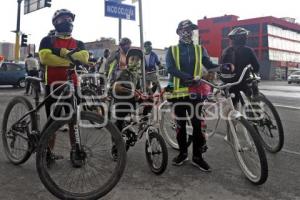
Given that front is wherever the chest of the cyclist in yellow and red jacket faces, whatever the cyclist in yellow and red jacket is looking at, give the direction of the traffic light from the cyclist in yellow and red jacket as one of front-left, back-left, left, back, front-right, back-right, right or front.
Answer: back

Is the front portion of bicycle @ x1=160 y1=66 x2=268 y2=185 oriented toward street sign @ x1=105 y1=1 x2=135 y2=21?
no

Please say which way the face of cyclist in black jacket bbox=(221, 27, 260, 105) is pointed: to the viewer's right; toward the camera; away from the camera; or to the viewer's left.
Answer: toward the camera

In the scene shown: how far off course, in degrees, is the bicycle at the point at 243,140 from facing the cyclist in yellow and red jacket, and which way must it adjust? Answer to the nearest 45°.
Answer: approximately 135° to its right

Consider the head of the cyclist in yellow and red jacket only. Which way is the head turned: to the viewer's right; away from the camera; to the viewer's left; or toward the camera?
toward the camera

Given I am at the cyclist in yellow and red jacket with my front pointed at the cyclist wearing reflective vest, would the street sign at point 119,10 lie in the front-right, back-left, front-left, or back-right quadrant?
front-left

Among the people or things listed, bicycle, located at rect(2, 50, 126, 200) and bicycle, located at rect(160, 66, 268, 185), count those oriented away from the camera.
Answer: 0

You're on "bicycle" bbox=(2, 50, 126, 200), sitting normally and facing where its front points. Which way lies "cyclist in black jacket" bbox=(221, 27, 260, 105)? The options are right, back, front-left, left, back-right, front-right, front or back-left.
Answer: left

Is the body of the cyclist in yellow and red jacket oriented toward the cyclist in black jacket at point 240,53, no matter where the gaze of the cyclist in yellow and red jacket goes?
no

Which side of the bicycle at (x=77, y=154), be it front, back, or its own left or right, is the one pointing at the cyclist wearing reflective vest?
left

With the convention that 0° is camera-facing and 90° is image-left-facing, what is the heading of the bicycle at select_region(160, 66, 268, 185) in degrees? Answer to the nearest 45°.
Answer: approximately 315°

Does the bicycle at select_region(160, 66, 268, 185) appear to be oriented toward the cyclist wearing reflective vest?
no

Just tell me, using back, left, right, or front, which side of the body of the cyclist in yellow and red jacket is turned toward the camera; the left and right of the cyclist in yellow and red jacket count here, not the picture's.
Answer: front

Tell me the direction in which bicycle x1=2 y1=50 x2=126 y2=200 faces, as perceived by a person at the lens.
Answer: facing the viewer and to the right of the viewer

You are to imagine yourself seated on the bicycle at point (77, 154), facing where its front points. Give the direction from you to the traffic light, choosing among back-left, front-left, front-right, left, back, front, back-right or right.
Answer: back-left

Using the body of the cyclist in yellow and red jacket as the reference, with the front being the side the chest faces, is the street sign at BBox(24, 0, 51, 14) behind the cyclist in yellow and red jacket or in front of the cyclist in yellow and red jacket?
behind

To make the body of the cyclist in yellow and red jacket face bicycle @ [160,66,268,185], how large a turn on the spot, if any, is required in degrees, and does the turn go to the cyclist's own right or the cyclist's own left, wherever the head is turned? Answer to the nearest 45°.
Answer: approximately 90° to the cyclist's own left
